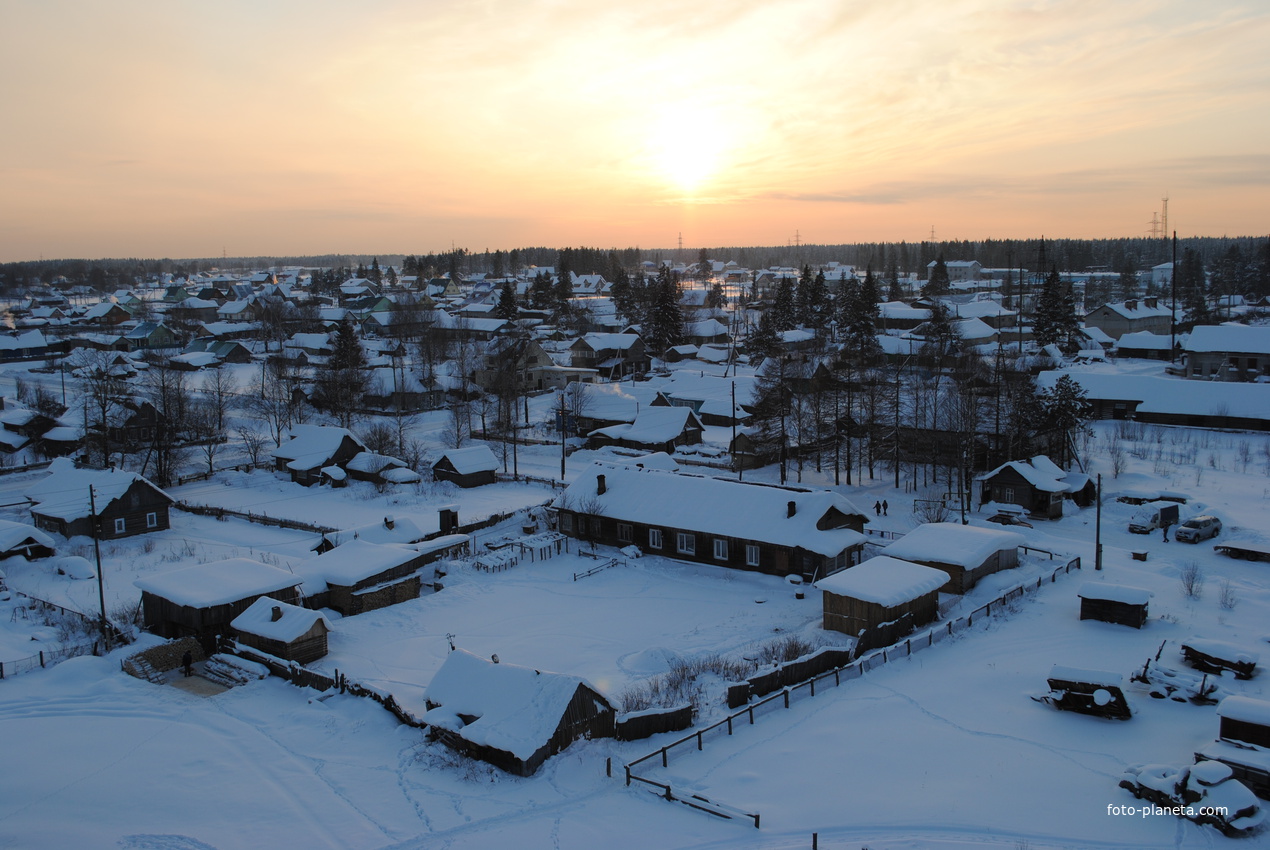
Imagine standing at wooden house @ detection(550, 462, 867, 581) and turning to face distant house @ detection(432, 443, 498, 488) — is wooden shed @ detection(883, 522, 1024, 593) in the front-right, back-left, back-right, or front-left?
back-right

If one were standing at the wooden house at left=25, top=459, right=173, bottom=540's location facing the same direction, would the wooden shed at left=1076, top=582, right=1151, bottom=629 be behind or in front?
in front

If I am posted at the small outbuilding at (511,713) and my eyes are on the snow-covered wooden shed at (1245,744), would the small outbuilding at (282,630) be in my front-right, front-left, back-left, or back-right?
back-left

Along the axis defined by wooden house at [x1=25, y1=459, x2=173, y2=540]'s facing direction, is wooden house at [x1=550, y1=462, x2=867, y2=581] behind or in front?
in front

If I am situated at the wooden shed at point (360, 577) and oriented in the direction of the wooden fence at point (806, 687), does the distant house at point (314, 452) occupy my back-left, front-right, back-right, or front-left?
back-left

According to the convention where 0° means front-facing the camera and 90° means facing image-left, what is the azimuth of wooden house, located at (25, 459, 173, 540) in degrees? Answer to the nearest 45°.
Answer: approximately 315°

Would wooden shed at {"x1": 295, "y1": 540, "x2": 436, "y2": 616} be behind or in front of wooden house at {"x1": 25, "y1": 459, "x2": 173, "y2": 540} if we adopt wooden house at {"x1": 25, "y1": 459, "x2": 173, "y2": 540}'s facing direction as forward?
in front
